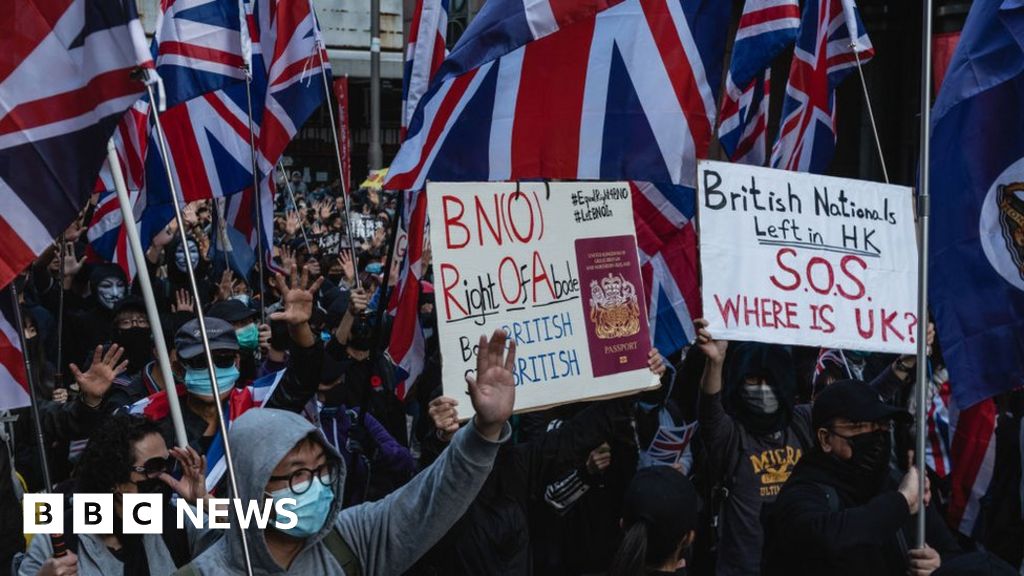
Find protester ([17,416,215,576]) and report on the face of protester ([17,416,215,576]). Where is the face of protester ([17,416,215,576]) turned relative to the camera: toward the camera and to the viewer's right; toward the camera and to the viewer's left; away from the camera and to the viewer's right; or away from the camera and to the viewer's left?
toward the camera and to the viewer's right

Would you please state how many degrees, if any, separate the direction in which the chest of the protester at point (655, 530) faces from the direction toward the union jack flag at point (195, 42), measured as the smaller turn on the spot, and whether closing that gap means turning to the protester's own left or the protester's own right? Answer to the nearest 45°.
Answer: approximately 90° to the protester's own left

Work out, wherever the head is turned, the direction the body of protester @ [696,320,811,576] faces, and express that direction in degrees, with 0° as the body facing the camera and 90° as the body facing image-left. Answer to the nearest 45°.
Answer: approximately 0°

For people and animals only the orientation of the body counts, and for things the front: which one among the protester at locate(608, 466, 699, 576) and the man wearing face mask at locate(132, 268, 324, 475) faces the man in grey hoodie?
the man wearing face mask

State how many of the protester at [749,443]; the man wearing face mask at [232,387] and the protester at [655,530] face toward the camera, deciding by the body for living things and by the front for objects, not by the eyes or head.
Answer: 2

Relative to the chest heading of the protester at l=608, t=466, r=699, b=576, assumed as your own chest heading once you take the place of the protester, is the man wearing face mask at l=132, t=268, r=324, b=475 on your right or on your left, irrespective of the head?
on your left

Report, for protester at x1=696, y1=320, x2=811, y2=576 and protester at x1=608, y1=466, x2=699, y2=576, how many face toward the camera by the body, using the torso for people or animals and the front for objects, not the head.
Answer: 1
